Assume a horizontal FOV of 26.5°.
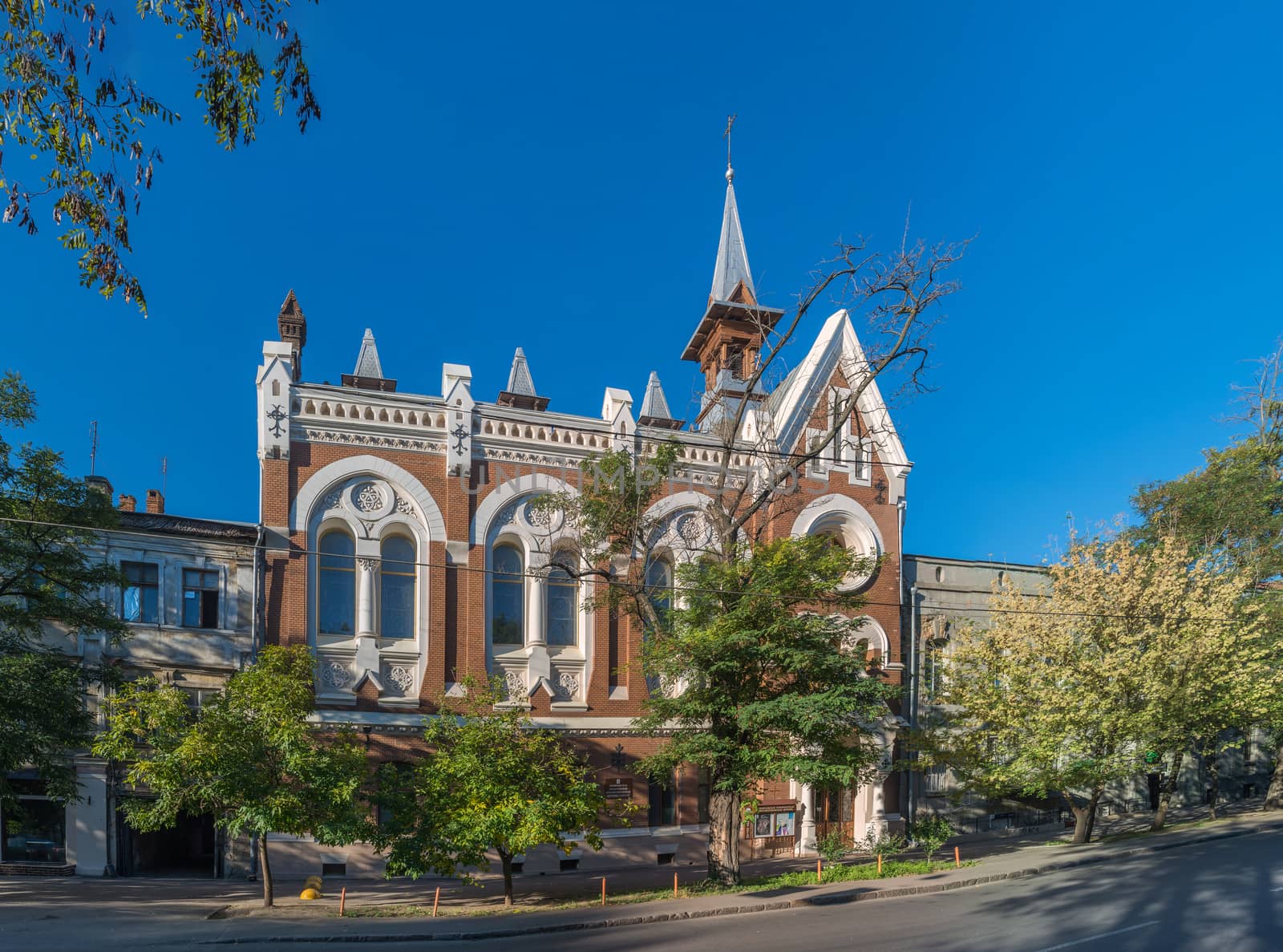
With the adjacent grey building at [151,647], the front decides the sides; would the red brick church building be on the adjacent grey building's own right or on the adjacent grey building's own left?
on the adjacent grey building's own left

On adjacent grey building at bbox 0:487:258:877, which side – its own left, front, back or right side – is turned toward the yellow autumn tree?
left

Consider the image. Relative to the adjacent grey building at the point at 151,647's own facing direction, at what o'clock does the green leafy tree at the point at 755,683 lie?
The green leafy tree is roughly at 10 o'clock from the adjacent grey building.

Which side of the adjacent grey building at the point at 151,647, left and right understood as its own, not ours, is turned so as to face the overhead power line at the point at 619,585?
left

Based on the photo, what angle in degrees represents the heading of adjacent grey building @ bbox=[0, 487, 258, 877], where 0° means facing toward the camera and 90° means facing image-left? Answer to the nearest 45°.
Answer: approximately 0°

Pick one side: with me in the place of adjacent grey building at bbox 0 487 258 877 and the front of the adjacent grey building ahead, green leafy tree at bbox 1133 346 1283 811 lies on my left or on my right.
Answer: on my left
